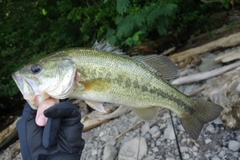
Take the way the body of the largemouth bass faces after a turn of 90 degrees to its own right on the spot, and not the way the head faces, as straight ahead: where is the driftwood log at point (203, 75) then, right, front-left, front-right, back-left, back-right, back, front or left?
front-right

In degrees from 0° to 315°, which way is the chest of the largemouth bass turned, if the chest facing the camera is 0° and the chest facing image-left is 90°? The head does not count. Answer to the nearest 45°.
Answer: approximately 90°

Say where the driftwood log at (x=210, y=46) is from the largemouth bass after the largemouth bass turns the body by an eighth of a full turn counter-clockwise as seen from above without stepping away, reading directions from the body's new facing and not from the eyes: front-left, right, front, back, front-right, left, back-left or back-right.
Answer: back
